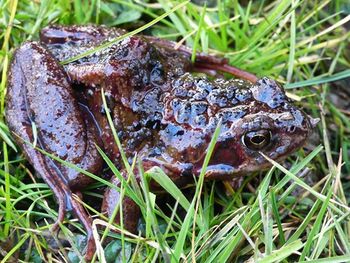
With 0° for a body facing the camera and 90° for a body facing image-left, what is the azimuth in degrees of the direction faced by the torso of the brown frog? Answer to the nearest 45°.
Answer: approximately 270°
